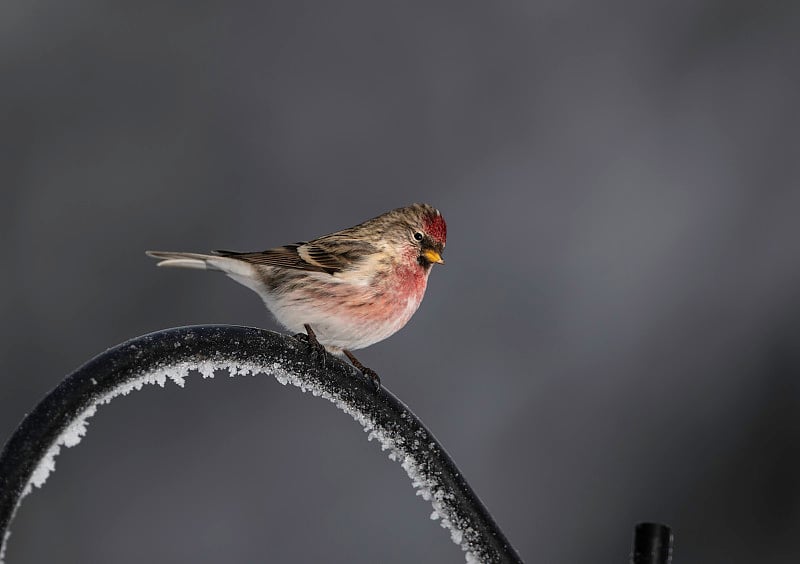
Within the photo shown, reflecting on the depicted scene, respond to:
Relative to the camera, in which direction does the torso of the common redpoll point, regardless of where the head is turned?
to the viewer's right
